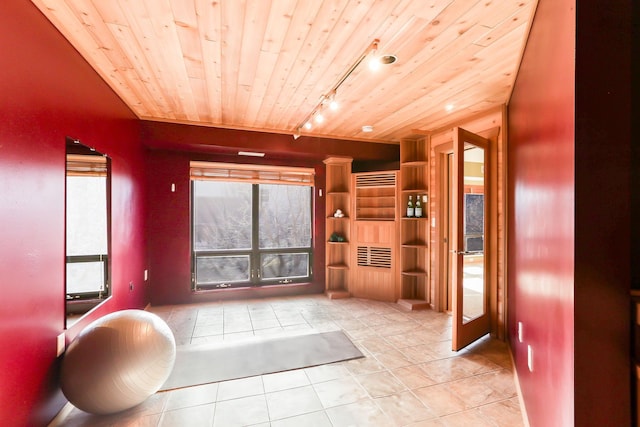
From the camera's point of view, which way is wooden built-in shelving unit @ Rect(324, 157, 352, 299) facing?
toward the camera

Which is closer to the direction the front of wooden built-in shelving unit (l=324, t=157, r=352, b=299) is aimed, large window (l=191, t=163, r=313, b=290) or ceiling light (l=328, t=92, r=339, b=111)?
the ceiling light

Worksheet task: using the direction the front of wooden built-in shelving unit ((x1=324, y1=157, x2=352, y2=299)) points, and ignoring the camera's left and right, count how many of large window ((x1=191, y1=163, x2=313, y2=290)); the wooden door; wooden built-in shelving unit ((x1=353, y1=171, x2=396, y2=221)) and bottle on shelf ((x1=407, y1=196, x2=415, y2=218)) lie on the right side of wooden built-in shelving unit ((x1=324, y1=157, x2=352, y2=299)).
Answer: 1

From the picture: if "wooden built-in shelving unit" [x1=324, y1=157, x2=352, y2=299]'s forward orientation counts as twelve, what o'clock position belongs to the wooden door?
The wooden door is roughly at 11 o'clock from the wooden built-in shelving unit.

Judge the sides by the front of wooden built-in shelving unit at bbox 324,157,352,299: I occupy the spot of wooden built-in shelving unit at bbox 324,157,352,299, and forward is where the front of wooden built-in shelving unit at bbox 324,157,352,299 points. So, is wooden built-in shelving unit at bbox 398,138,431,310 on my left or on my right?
on my left

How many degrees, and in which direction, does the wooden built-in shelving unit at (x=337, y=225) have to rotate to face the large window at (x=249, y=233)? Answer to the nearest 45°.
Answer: approximately 90° to its right

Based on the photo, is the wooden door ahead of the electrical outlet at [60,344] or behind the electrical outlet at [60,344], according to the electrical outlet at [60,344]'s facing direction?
ahead

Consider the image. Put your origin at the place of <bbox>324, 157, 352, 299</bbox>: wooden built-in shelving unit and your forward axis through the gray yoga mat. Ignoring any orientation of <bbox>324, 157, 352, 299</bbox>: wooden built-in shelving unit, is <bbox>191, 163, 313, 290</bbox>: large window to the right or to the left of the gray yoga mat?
right

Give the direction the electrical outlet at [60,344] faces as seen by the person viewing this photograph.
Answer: facing the viewer and to the right of the viewer

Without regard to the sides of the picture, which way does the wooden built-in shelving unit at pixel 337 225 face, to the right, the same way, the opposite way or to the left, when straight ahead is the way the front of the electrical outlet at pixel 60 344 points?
to the right

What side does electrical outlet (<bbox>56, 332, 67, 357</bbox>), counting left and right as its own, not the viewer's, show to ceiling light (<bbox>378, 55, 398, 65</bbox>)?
front

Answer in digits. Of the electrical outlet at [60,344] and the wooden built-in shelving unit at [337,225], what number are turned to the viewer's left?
0

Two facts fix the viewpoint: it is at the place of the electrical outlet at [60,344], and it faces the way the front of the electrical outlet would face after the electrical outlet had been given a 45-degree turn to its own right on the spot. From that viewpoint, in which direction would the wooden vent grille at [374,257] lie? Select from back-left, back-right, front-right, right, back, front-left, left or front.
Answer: left

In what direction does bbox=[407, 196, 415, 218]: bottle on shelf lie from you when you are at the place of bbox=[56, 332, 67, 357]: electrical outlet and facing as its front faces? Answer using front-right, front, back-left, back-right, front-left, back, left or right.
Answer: front-left

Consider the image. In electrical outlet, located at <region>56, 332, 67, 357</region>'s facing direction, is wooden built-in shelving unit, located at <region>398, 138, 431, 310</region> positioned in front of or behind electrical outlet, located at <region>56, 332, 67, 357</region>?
in front

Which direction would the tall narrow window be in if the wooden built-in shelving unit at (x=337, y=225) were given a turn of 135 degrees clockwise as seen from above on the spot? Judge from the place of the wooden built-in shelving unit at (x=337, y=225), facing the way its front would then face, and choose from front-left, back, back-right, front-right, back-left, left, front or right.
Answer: left

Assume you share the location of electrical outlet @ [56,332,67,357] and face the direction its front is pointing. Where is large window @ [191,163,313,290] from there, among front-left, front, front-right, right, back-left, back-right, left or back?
left

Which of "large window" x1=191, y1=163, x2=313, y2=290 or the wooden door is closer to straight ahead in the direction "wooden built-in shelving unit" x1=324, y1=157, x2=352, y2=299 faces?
the wooden door

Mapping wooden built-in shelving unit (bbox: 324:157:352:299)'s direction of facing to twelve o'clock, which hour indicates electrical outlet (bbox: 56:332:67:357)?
The electrical outlet is roughly at 1 o'clock from the wooden built-in shelving unit.
